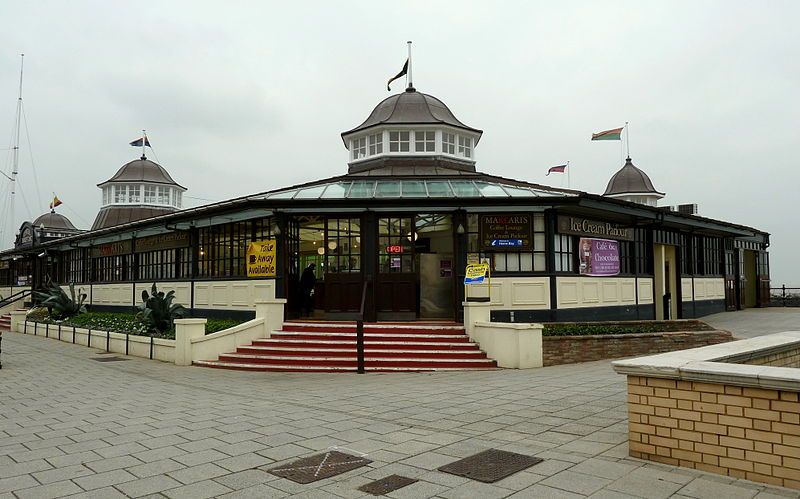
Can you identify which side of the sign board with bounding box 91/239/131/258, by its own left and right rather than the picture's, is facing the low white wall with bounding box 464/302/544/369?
left

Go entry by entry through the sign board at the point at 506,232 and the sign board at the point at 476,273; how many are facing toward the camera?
2

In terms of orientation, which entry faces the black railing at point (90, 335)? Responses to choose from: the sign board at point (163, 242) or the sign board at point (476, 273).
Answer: the sign board at point (163, 242)

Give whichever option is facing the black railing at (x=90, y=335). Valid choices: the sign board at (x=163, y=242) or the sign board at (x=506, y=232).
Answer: the sign board at (x=163, y=242)

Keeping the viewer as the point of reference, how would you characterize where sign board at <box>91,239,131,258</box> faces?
facing the viewer and to the left of the viewer

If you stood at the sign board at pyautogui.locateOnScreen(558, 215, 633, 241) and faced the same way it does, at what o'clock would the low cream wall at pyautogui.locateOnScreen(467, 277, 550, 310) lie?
The low cream wall is roughly at 3 o'clock from the sign board.

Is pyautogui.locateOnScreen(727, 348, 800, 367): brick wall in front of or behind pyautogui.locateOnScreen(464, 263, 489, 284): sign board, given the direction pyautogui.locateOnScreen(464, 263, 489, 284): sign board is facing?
in front

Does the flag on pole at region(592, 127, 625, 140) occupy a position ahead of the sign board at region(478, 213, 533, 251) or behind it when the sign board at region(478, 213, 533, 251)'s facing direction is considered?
behind

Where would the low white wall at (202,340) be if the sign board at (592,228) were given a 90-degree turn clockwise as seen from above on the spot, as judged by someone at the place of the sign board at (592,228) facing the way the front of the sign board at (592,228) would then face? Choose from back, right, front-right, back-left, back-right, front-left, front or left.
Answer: front

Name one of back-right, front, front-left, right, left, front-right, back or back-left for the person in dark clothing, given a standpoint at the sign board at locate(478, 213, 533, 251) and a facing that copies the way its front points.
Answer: right

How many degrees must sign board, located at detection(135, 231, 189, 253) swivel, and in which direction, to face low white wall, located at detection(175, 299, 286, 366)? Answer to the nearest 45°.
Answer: approximately 45° to its left

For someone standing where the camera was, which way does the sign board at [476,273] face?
facing the viewer

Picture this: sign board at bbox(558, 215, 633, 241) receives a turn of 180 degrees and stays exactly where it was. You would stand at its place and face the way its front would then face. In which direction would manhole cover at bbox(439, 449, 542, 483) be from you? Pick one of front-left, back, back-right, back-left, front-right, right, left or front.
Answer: back-left

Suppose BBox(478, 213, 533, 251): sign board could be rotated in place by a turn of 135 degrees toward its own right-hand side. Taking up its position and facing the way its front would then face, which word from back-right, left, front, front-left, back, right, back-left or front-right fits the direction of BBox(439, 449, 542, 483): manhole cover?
back-left

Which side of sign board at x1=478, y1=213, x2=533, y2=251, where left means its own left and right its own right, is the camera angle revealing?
front

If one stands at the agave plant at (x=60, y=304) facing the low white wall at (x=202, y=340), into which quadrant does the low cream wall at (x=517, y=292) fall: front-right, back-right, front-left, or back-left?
front-left
